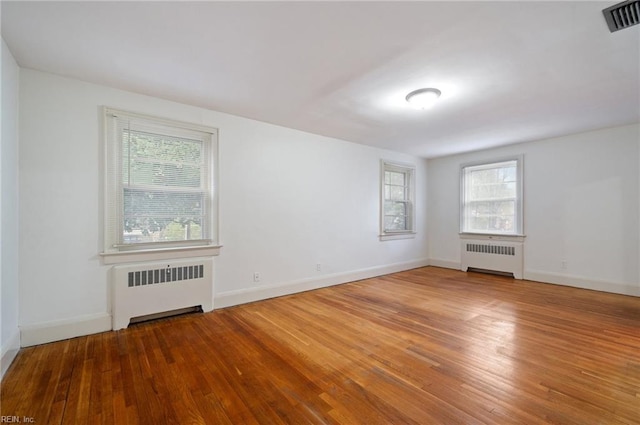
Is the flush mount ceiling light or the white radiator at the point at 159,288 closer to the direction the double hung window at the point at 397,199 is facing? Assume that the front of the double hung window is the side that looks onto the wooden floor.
the flush mount ceiling light

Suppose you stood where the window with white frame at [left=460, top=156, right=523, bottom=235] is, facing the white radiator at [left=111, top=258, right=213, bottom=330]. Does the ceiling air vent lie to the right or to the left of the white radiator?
left

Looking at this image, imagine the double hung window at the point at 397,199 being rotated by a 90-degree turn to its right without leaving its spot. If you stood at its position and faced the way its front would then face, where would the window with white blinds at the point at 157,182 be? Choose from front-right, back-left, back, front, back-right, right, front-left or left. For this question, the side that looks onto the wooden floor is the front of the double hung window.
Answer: front

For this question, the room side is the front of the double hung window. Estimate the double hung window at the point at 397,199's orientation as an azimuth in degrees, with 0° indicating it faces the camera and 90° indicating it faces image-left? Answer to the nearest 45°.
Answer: approximately 315°

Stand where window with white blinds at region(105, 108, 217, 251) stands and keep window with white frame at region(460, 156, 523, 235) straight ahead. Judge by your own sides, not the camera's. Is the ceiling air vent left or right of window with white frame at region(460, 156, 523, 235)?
right

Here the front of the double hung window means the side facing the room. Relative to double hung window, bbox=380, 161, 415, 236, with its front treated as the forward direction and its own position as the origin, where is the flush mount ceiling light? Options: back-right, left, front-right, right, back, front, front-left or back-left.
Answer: front-right

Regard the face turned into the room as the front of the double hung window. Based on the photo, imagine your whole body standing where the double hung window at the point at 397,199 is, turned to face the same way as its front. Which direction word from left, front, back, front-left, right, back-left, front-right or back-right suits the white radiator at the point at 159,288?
right

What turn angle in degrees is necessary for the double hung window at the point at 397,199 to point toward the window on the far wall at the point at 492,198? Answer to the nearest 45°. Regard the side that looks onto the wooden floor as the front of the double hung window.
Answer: approximately 45° to its left
